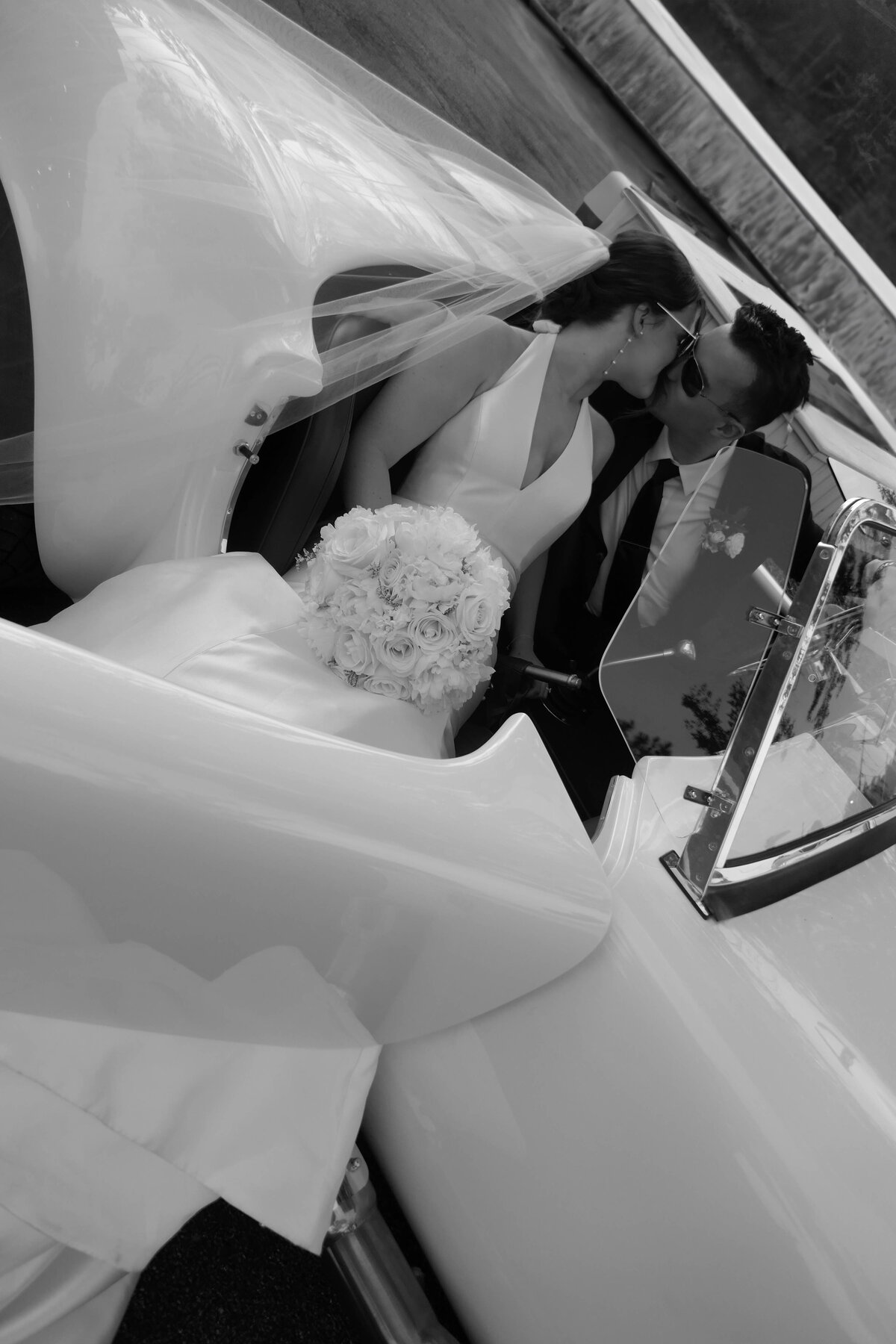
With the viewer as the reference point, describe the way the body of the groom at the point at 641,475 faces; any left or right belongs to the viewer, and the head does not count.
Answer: facing the viewer and to the left of the viewer
